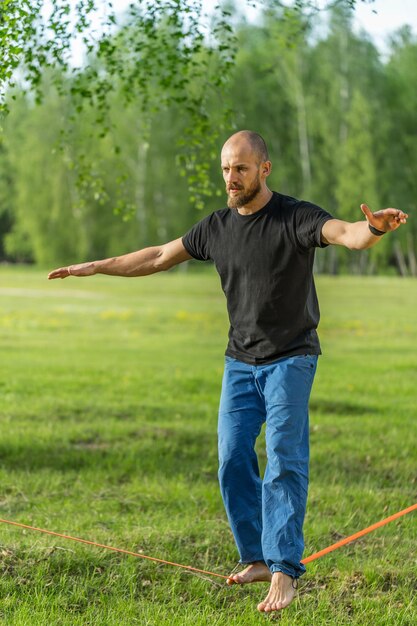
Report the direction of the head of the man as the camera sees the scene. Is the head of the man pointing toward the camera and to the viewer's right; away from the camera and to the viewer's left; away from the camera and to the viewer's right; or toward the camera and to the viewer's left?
toward the camera and to the viewer's left

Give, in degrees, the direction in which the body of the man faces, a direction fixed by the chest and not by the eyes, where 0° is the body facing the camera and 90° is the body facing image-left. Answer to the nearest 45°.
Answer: approximately 45°

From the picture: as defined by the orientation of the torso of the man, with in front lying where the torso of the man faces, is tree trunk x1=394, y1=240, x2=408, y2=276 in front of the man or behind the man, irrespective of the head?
behind
